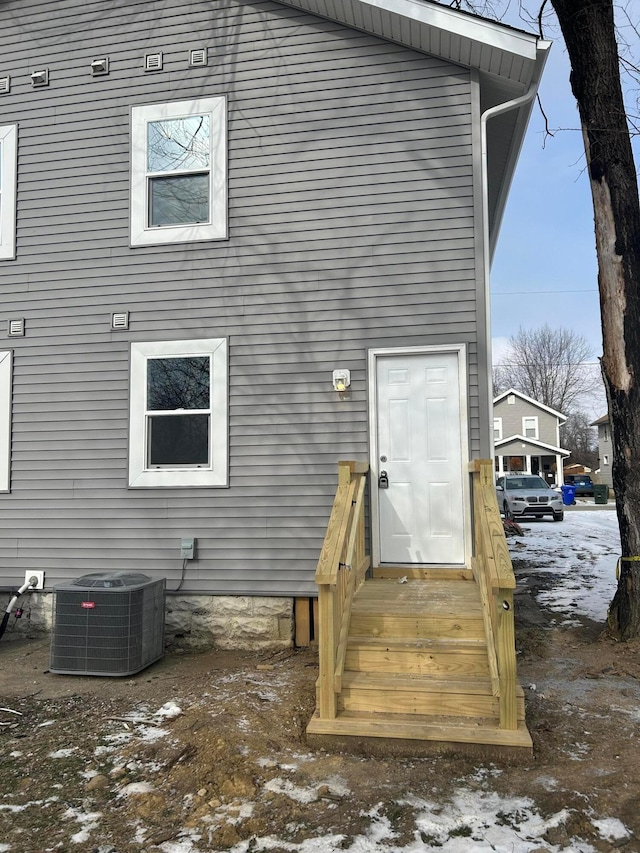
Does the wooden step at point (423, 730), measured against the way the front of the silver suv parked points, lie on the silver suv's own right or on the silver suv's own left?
on the silver suv's own right

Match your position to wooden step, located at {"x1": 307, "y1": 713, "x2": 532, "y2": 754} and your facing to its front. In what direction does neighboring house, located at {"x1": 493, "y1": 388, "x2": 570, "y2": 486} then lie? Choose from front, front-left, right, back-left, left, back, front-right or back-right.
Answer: back

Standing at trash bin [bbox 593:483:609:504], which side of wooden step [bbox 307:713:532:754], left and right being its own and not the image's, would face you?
back

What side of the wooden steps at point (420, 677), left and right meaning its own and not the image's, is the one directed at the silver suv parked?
back

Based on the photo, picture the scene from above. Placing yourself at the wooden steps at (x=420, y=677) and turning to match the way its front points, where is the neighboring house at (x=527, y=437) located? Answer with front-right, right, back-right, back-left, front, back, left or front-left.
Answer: back

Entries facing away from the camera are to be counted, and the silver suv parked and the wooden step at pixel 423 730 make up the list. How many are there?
0

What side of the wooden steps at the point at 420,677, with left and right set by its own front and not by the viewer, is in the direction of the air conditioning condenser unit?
right

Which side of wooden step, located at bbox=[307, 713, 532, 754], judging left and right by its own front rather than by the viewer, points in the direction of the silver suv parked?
back

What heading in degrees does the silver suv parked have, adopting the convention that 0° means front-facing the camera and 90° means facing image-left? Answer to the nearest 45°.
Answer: approximately 315°

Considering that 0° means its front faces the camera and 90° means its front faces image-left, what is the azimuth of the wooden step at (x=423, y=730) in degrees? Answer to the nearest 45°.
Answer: approximately 0°

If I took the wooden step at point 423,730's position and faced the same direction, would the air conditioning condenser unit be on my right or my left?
on my right
